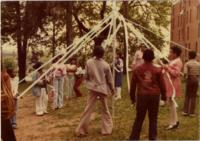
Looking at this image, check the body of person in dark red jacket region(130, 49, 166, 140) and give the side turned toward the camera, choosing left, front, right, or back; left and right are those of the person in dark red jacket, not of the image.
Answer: back

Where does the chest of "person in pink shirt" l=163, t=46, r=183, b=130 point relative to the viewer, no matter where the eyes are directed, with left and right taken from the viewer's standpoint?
facing to the left of the viewer

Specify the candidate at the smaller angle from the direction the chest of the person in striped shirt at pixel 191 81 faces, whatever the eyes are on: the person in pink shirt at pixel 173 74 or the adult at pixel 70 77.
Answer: the adult

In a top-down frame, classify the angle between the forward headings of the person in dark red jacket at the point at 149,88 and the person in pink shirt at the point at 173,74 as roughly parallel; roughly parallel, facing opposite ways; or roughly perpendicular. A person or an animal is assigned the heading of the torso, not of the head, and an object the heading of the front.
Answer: roughly perpendicular

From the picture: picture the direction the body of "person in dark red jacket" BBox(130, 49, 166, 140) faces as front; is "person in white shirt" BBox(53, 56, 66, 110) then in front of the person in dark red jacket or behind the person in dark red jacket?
in front

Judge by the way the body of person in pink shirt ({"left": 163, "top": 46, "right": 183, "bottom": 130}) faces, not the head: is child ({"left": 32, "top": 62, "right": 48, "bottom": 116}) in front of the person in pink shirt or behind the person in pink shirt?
in front

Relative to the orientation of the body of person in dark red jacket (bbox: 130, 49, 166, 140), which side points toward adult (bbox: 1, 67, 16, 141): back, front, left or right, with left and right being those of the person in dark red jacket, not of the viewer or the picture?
left

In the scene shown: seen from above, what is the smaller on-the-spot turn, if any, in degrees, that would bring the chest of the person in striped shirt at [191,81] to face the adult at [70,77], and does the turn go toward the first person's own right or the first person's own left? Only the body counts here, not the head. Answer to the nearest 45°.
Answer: approximately 45° to the first person's own left

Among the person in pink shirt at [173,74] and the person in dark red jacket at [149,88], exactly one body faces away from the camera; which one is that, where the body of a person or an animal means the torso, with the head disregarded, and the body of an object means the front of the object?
the person in dark red jacket
